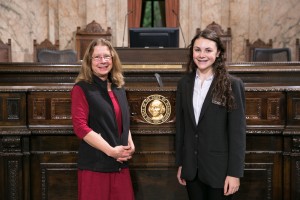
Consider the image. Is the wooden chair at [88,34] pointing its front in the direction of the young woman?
yes

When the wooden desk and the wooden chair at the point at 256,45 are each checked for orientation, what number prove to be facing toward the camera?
2

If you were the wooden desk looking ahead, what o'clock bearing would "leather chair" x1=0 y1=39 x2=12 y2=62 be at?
The leather chair is roughly at 5 o'clock from the wooden desk.

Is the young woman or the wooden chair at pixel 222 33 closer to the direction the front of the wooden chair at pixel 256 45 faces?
the young woman

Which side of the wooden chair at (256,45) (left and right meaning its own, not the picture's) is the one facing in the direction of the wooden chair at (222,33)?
right

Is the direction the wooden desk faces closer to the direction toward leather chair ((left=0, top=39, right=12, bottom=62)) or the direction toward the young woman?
the young woman

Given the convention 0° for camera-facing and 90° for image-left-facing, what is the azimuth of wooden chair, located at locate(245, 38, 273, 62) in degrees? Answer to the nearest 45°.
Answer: approximately 0°

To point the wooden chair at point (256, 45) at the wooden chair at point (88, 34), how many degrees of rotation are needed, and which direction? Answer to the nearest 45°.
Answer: approximately 90° to its right

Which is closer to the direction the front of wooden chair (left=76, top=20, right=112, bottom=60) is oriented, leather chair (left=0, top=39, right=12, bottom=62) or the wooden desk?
the wooden desk
